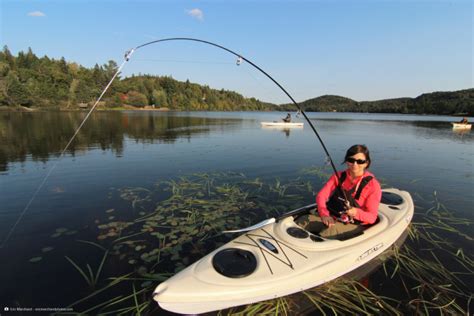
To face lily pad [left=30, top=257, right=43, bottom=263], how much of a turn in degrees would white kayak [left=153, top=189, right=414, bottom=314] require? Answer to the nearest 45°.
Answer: approximately 45° to its right

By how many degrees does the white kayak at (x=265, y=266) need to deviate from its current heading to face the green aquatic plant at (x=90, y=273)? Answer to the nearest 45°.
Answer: approximately 45° to its right

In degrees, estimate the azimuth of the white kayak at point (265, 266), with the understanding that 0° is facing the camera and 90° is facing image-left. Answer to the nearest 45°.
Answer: approximately 45°
